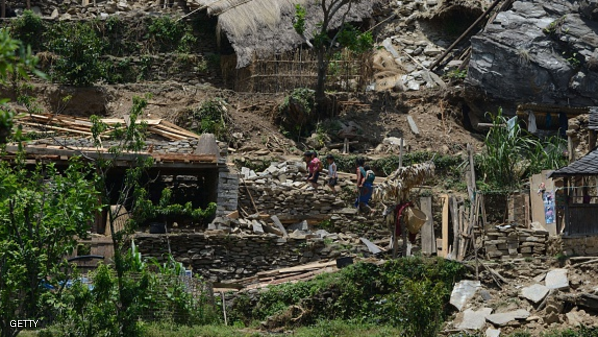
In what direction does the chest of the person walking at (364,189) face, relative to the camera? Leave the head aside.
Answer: to the viewer's left

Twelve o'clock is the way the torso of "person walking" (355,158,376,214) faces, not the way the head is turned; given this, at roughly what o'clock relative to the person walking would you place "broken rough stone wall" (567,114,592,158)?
The broken rough stone wall is roughly at 6 o'clock from the person walking.

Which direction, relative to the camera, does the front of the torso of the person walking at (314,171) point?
to the viewer's left
